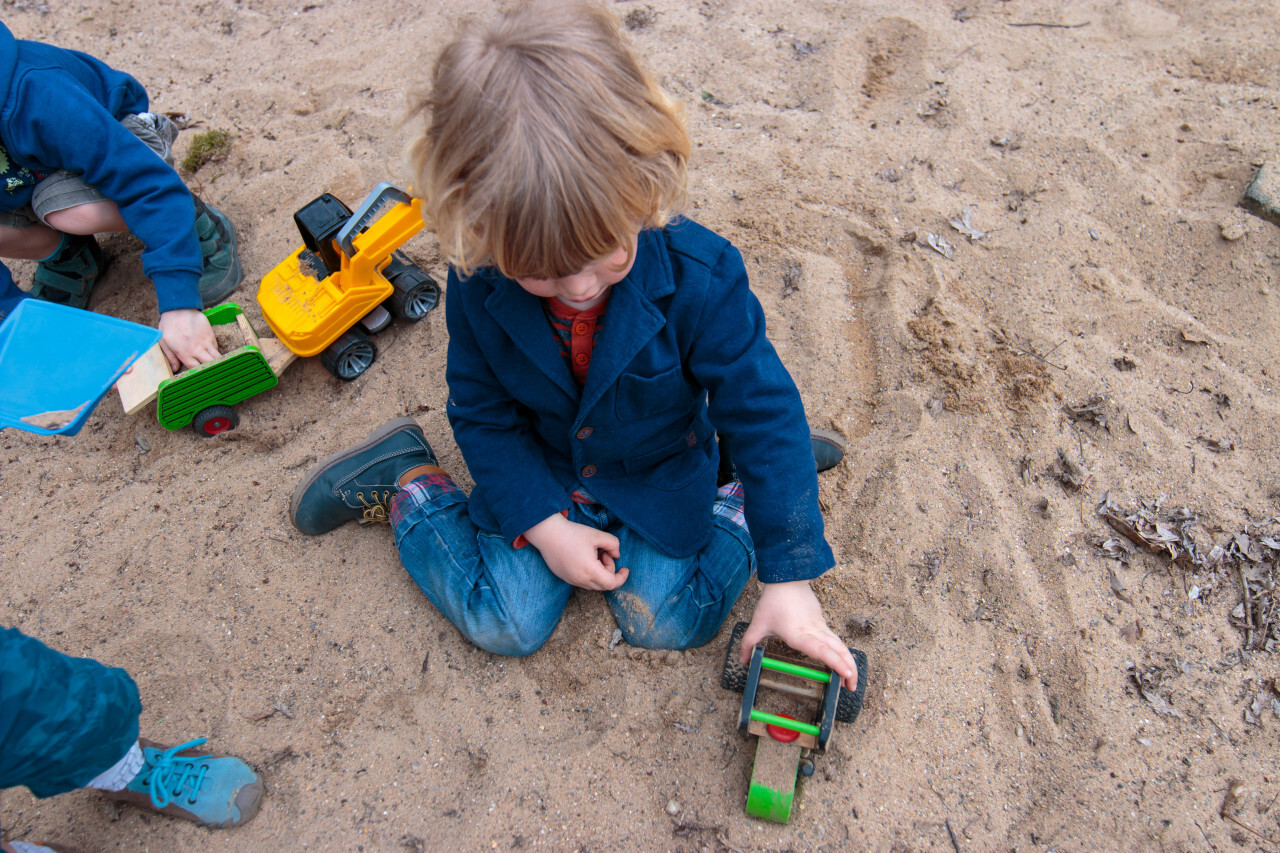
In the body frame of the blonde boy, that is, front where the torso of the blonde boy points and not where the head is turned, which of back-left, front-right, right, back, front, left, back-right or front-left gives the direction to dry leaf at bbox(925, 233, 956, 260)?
back-left

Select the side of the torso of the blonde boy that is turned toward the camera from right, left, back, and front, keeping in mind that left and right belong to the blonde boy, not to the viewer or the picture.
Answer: front

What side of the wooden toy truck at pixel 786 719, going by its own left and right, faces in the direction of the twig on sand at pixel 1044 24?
back

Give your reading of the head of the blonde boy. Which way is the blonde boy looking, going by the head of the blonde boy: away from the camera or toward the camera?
toward the camera

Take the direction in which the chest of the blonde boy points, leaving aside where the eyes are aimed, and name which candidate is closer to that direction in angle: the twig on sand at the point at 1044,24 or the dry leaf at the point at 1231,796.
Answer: the dry leaf

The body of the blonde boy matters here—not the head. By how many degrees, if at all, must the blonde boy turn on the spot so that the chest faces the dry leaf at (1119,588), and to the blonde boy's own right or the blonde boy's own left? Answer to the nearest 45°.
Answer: approximately 90° to the blonde boy's own left

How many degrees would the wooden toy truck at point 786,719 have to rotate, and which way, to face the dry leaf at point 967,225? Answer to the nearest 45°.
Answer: approximately 180°

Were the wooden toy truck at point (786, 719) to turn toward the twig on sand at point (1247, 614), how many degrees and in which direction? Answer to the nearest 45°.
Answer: approximately 90° to its left

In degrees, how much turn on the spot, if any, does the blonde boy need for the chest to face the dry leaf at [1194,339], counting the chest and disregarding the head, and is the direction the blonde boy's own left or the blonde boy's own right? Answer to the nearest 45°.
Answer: approximately 90° to the blonde boy's own left
